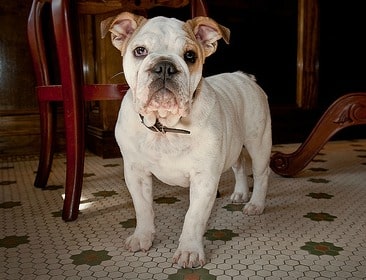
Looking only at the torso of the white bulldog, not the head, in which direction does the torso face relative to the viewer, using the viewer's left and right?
facing the viewer and to the left of the viewer
